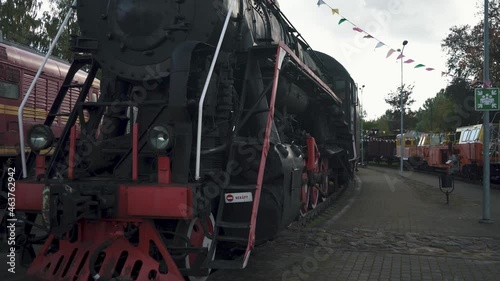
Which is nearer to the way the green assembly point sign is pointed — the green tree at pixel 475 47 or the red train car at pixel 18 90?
the red train car

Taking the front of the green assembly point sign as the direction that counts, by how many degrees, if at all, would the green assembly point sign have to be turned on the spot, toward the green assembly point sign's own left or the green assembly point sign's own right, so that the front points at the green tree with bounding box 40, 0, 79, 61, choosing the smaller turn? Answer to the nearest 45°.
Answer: approximately 90° to the green assembly point sign's own right

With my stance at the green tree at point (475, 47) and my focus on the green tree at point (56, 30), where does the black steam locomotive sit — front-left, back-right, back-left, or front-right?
front-left

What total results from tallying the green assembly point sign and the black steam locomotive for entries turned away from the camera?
0

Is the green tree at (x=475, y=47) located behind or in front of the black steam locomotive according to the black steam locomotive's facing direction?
behind

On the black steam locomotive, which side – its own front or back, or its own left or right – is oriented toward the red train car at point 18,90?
right

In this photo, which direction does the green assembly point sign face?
toward the camera

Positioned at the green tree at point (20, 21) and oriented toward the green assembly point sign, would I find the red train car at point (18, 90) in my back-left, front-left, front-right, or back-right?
front-right

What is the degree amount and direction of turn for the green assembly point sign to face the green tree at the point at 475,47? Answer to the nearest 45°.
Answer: approximately 180°

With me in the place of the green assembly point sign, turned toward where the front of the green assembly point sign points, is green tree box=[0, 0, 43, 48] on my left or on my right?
on my right

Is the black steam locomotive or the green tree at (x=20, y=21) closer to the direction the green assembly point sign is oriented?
the black steam locomotive

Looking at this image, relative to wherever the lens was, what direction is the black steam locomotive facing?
facing the viewer and to the left of the viewer
